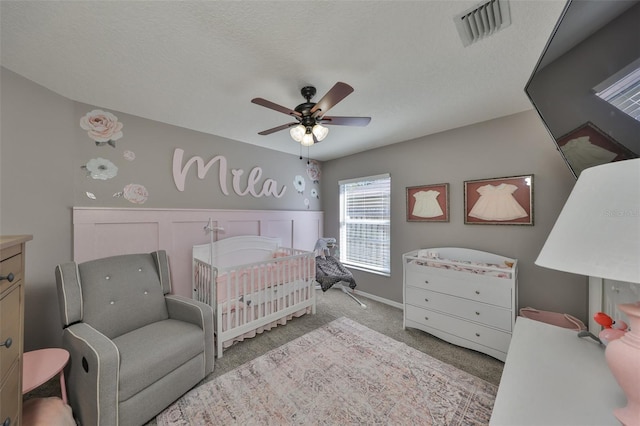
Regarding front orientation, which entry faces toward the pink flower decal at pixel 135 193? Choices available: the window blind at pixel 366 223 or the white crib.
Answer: the window blind

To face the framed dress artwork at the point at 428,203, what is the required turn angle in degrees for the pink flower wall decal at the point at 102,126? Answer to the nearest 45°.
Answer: approximately 45° to its left

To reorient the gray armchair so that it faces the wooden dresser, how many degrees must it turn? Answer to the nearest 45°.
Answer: approximately 90° to its right

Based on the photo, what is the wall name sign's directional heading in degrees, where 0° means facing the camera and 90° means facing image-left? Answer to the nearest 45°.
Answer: approximately 315°

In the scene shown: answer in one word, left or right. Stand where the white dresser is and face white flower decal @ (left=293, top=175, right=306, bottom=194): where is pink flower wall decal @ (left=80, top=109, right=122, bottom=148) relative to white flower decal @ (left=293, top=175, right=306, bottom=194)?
left

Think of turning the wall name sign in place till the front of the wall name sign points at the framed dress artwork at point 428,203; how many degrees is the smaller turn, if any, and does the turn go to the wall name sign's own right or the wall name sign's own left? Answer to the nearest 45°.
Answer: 0° — it already faces it

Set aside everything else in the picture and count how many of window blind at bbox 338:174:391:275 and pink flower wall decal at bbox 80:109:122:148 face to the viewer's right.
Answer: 0

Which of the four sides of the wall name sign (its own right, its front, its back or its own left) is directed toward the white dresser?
front
